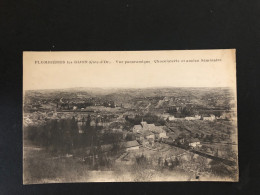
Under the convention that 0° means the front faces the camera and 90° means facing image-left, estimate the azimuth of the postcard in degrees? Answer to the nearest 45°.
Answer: approximately 0°
